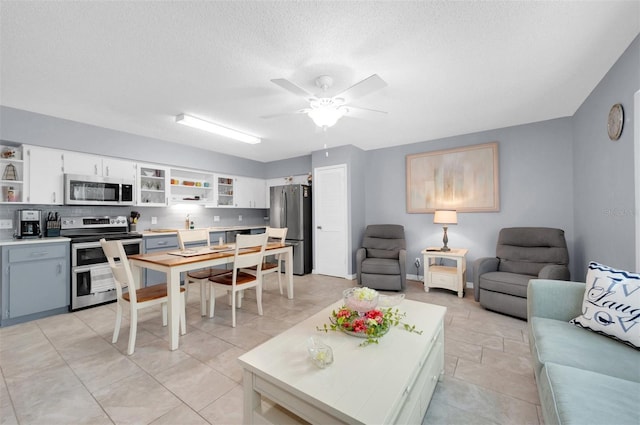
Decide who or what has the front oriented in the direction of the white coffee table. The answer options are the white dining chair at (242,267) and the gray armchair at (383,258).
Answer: the gray armchair

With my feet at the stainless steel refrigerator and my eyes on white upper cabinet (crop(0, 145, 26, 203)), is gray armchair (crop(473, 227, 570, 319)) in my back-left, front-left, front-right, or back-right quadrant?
back-left

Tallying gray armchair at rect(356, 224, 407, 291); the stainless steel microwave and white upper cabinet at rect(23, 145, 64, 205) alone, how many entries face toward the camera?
3

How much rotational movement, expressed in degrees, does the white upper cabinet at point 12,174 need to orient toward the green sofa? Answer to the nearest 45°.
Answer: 0° — it already faces it

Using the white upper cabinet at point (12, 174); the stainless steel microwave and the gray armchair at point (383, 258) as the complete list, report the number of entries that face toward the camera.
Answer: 3

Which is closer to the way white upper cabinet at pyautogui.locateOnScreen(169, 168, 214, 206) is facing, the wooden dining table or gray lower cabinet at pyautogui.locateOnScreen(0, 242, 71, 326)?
the wooden dining table

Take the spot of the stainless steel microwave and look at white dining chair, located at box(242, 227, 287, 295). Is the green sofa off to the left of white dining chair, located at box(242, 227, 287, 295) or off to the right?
right

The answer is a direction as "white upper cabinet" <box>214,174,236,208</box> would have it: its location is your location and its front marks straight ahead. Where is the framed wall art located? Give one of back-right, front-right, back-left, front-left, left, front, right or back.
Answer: front

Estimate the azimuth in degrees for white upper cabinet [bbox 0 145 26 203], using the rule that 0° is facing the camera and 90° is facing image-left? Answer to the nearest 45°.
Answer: approximately 0°

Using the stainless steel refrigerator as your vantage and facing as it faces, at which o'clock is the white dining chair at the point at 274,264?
The white dining chair is roughly at 11 o'clock from the stainless steel refrigerator.

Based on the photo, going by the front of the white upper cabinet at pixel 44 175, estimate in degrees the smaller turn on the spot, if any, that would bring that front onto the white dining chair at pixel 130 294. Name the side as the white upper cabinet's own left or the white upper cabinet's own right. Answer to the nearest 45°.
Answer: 0° — it already faces it

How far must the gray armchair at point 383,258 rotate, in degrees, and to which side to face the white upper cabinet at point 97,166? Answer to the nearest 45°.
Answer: approximately 90° to its right

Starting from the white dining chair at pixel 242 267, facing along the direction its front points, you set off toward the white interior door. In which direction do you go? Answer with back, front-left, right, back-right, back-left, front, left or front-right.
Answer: right
